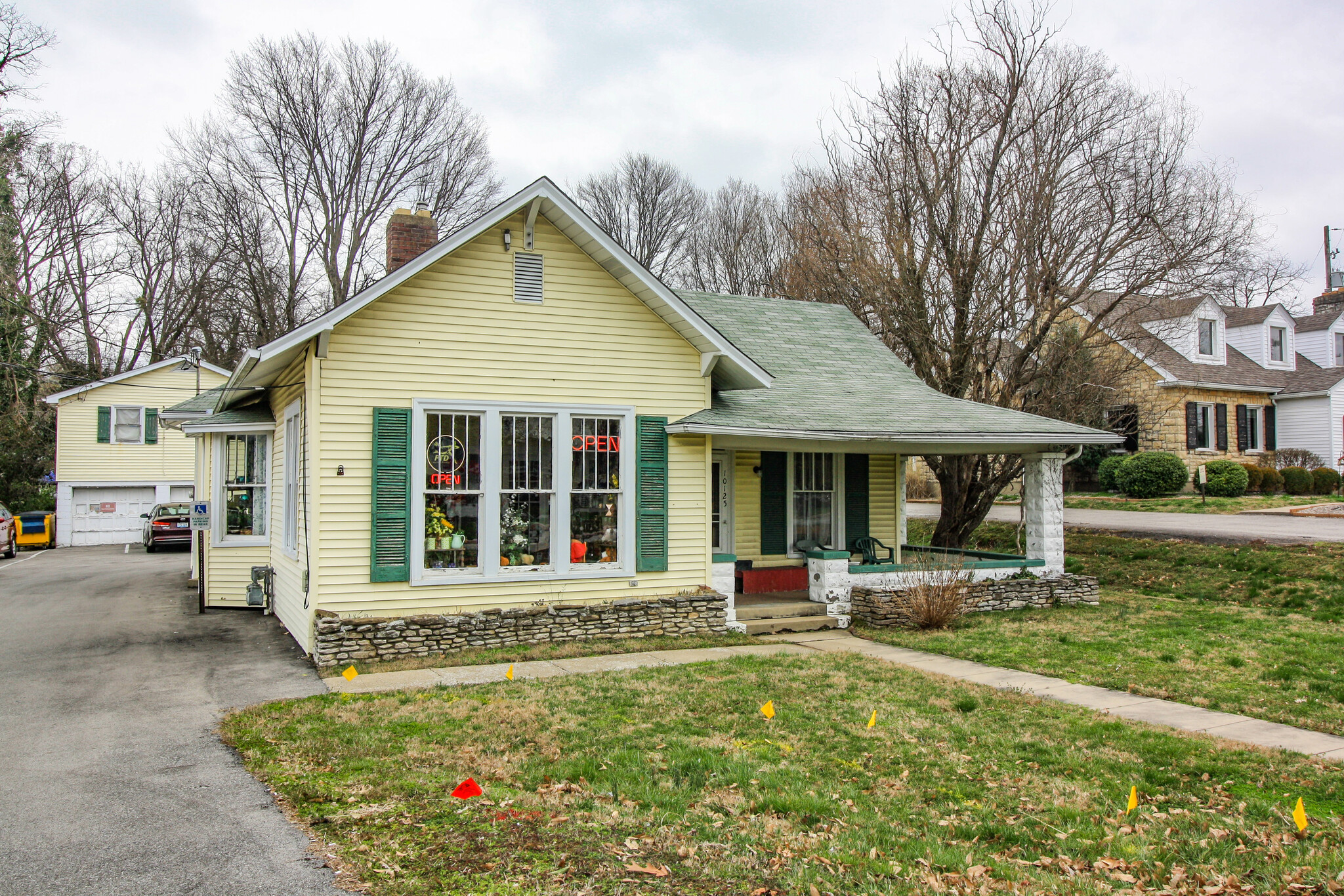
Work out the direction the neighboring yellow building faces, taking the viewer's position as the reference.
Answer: facing the viewer

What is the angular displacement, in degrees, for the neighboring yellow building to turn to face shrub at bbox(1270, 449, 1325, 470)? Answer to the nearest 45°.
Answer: approximately 45° to its left

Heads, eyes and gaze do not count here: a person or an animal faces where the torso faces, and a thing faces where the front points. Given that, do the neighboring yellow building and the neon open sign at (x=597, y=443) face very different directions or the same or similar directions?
same or similar directions

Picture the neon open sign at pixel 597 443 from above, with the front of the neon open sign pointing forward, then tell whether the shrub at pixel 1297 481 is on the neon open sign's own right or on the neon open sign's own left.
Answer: on the neon open sign's own left

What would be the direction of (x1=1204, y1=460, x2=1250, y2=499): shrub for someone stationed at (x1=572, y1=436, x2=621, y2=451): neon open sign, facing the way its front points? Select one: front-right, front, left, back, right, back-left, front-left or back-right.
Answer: back-left

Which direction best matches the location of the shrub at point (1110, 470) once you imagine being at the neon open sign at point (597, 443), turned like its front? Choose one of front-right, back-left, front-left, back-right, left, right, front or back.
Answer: back-left

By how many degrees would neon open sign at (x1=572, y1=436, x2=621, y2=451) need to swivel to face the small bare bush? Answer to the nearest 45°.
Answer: approximately 90° to its left

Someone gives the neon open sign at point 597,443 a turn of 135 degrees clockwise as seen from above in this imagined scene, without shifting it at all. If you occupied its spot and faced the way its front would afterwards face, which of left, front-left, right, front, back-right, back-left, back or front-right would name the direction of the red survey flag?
back-left

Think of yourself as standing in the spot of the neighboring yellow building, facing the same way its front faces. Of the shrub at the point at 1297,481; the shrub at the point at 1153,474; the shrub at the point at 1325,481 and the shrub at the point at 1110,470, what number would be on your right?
0

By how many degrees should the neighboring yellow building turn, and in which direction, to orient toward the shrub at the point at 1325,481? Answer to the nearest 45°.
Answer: approximately 45° to its left

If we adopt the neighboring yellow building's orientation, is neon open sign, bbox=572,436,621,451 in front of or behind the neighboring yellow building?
in front

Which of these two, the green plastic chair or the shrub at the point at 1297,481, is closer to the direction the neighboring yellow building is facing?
the green plastic chair

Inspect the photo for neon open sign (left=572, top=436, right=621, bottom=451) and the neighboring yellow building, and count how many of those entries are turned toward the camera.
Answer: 2

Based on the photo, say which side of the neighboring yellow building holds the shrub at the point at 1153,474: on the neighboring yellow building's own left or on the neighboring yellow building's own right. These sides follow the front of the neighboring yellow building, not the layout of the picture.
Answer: on the neighboring yellow building's own left

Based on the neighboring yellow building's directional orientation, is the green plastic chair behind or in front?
in front

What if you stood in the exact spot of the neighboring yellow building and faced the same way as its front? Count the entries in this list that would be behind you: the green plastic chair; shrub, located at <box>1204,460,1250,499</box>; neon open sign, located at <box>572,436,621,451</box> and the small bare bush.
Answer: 0

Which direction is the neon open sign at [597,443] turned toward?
toward the camera
